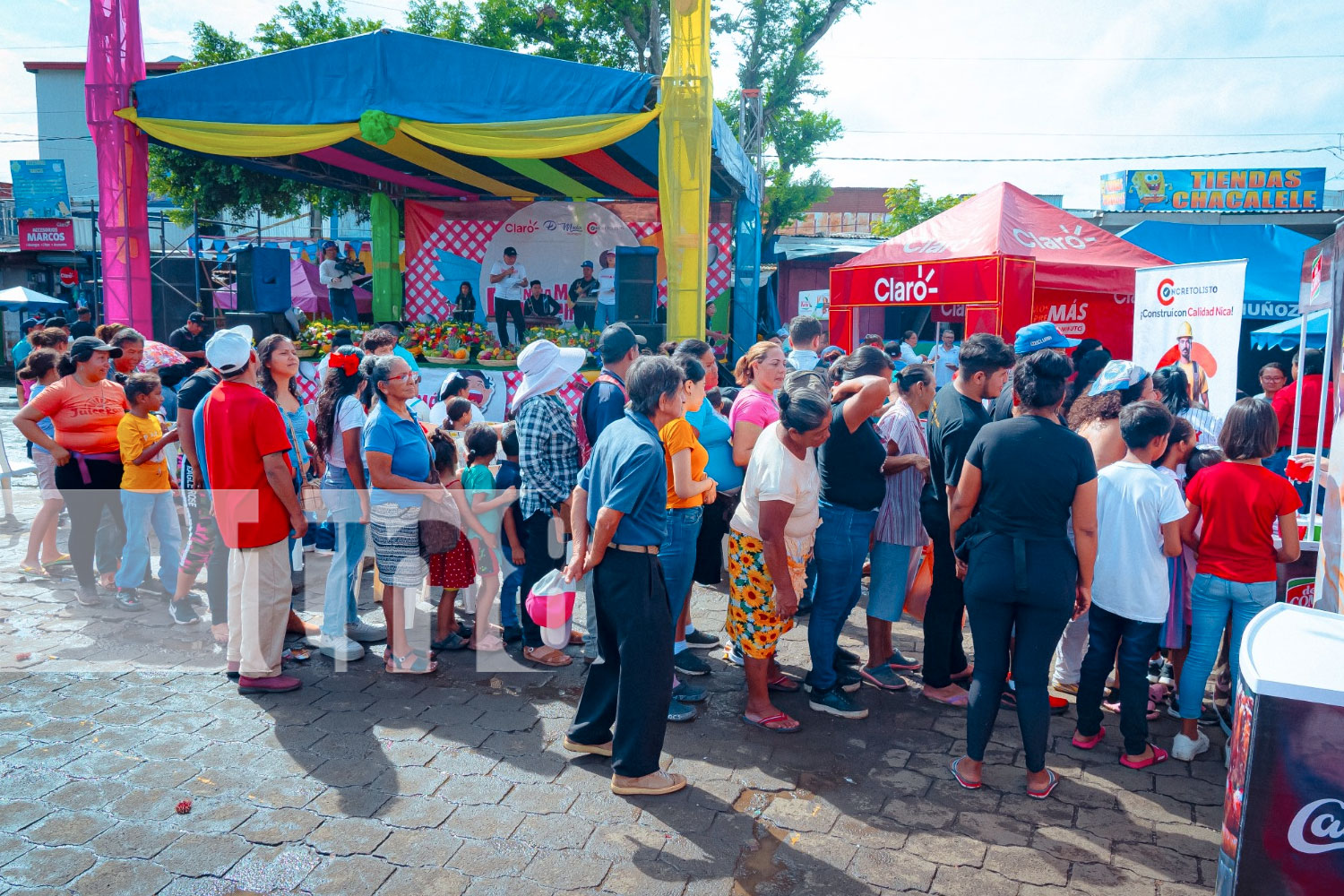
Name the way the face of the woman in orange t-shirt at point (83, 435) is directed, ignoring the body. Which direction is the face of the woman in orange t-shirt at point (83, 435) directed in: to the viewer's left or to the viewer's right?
to the viewer's right

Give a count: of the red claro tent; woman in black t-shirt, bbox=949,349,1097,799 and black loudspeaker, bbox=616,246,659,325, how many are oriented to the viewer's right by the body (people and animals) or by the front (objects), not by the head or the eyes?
0

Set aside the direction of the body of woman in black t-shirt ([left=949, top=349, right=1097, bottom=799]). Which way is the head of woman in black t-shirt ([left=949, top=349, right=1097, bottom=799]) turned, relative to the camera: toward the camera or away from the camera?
away from the camera

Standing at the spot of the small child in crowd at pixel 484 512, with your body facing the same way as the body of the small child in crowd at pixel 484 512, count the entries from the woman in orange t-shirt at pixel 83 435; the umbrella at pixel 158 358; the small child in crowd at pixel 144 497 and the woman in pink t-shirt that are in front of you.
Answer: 1

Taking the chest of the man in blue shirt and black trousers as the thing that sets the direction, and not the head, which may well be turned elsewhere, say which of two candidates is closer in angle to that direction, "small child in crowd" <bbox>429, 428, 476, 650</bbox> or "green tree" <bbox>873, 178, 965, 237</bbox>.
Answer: the green tree

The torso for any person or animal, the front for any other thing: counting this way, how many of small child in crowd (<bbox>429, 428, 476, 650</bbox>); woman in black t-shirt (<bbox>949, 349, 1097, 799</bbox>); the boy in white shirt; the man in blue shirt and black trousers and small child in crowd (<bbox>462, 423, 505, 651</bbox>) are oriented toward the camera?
0

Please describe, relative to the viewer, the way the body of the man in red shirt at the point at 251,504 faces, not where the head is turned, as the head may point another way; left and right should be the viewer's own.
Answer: facing away from the viewer and to the right of the viewer

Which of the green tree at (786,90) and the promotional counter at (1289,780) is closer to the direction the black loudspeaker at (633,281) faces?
the promotional counter

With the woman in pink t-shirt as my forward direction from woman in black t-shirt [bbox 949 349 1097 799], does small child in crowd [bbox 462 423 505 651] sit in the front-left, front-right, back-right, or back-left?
front-left

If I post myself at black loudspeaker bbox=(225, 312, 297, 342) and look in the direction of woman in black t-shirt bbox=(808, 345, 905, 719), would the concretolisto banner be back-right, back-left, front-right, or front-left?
front-left

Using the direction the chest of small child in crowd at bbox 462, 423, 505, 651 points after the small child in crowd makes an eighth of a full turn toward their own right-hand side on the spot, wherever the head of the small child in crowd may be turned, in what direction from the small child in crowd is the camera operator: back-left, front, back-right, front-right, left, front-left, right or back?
back-left

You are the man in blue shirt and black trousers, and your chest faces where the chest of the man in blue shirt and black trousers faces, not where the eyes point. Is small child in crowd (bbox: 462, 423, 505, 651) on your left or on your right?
on your left

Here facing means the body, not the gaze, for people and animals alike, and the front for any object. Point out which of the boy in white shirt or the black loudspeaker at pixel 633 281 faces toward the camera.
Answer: the black loudspeaker

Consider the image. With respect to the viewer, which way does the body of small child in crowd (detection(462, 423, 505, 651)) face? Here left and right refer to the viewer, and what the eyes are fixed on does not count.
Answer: facing to the right of the viewer

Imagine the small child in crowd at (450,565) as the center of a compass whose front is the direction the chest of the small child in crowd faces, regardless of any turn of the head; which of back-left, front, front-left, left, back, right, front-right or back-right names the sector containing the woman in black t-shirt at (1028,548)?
front-right

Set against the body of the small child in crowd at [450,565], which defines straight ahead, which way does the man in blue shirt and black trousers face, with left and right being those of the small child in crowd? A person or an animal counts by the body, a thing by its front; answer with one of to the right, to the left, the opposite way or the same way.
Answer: the same way

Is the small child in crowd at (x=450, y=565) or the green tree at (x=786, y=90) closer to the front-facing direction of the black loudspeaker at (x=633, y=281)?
the small child in crowd
